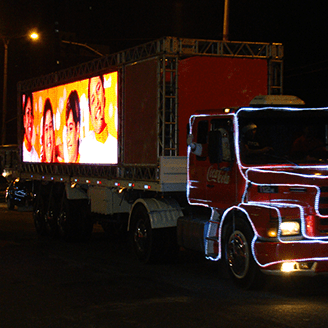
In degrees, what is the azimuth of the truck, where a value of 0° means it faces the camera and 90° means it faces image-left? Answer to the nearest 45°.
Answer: approximately 315°
